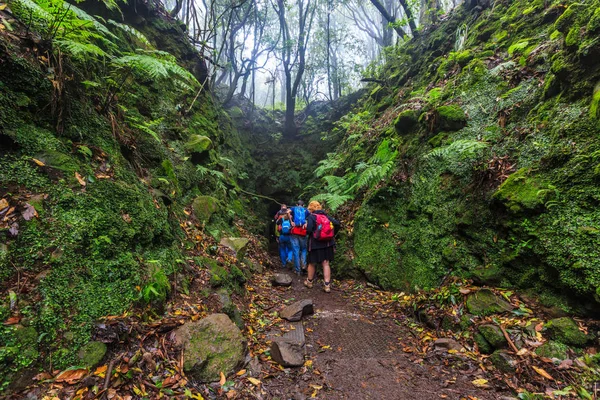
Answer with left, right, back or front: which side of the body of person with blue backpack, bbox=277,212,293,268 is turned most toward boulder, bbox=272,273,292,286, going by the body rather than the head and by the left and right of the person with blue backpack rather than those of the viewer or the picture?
back

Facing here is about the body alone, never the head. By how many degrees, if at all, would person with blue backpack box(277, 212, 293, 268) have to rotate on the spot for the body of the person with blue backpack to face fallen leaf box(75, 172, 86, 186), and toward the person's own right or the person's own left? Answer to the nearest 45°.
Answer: approximately 135° to the person's own left

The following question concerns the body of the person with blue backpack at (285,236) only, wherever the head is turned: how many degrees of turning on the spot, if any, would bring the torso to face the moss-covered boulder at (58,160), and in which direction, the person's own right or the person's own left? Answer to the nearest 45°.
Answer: approximately 135° to the person's own left

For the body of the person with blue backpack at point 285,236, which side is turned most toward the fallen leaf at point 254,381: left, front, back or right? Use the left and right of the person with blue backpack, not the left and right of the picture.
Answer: back

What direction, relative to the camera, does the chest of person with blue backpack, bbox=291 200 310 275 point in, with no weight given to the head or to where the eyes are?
away from the camera

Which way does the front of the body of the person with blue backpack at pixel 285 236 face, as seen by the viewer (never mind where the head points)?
away from the camera

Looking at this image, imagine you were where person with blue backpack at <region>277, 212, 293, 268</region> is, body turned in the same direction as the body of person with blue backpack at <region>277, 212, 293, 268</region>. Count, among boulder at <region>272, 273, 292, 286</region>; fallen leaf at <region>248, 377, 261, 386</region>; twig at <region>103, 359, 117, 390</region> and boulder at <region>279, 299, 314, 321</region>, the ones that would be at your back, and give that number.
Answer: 4

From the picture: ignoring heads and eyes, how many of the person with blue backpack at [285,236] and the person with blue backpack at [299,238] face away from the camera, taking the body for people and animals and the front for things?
2

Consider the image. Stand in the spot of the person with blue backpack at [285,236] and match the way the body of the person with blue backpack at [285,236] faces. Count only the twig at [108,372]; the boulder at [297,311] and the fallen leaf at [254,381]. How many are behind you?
3

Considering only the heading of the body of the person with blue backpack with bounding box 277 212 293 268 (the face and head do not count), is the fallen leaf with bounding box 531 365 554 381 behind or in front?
behind
